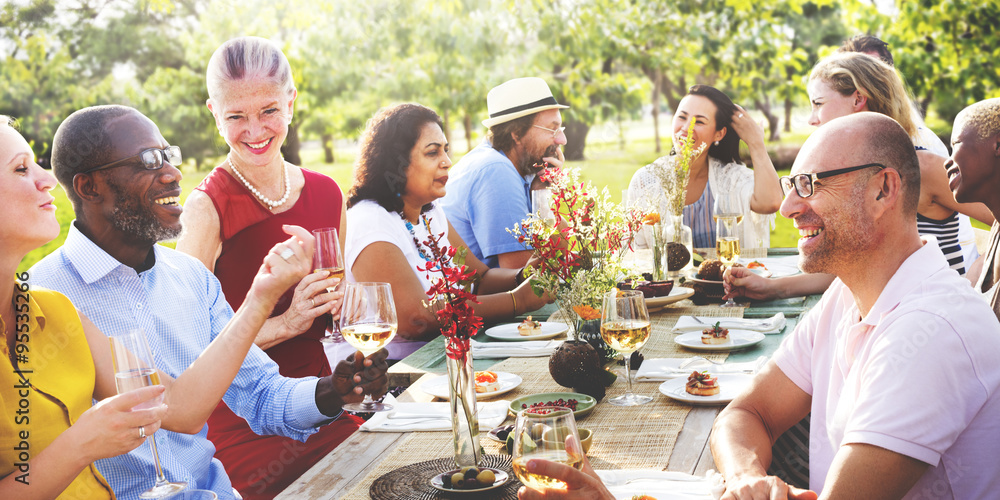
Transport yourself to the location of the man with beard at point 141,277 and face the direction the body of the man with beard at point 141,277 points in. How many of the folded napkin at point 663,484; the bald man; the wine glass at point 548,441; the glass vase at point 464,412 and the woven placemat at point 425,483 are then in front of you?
5

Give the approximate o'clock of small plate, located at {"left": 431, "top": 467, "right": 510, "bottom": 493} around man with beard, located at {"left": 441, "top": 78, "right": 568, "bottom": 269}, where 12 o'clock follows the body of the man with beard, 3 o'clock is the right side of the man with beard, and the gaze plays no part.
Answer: The small plate is roughly at 3 o'clock from the man with beard.

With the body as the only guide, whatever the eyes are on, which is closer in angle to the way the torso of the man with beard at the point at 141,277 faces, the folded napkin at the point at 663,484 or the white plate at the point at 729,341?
the folded napkin

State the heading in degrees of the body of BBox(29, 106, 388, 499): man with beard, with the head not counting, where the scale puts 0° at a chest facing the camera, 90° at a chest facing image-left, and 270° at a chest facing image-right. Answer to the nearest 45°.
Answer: approximately 315°

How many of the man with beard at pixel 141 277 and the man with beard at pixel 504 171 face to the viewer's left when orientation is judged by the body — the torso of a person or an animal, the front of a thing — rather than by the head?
0

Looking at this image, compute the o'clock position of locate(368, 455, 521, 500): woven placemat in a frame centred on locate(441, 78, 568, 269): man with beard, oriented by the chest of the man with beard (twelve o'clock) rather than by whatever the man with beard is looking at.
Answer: The woven placemat is roughly at 3 o'clock from the man with beard.

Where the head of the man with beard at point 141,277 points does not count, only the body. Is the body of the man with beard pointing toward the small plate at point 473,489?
yes

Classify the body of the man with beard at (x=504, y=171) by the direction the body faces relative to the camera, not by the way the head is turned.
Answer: to the viewer's right

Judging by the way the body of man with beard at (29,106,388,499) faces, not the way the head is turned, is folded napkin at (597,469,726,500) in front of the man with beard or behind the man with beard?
in front
